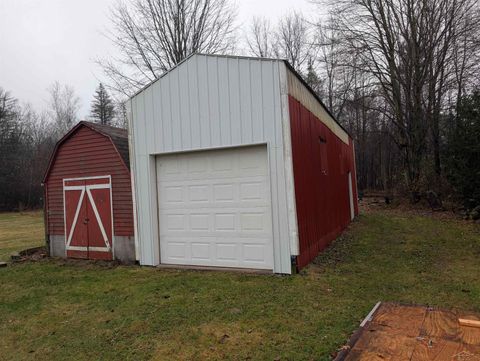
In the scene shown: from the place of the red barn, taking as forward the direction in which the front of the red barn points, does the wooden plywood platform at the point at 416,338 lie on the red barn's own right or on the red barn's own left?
on the red barn's own left

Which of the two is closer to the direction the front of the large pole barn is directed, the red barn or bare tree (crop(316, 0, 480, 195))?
the red barn

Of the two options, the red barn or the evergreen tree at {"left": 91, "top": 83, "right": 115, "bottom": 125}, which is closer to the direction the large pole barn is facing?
the red barn

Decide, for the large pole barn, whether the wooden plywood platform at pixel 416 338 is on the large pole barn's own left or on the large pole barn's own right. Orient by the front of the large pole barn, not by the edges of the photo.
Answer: on the large pole barn's own left

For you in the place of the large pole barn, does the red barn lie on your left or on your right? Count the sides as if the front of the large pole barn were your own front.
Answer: on your right

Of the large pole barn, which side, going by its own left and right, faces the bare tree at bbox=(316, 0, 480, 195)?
back

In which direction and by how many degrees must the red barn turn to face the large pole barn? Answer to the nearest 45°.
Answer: approximately 90° to its left

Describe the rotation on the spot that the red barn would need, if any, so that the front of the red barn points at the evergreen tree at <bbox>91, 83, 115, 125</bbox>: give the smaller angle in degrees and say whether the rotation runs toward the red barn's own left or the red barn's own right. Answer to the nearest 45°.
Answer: approximately 135° to the red barn's own right

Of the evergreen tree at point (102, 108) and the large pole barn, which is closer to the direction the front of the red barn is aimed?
the large pole barn

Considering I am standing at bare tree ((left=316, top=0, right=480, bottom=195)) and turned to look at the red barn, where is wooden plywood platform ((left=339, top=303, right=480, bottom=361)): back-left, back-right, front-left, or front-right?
front-left

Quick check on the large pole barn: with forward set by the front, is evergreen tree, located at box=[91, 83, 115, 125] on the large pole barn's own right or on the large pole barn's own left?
on the large pole barn's own right

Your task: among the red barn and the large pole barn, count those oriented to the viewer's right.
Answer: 0

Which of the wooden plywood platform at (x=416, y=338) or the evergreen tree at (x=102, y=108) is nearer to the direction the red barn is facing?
the wooden plywood platform

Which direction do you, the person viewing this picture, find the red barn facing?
facing the viewer and to the left of the viewer
